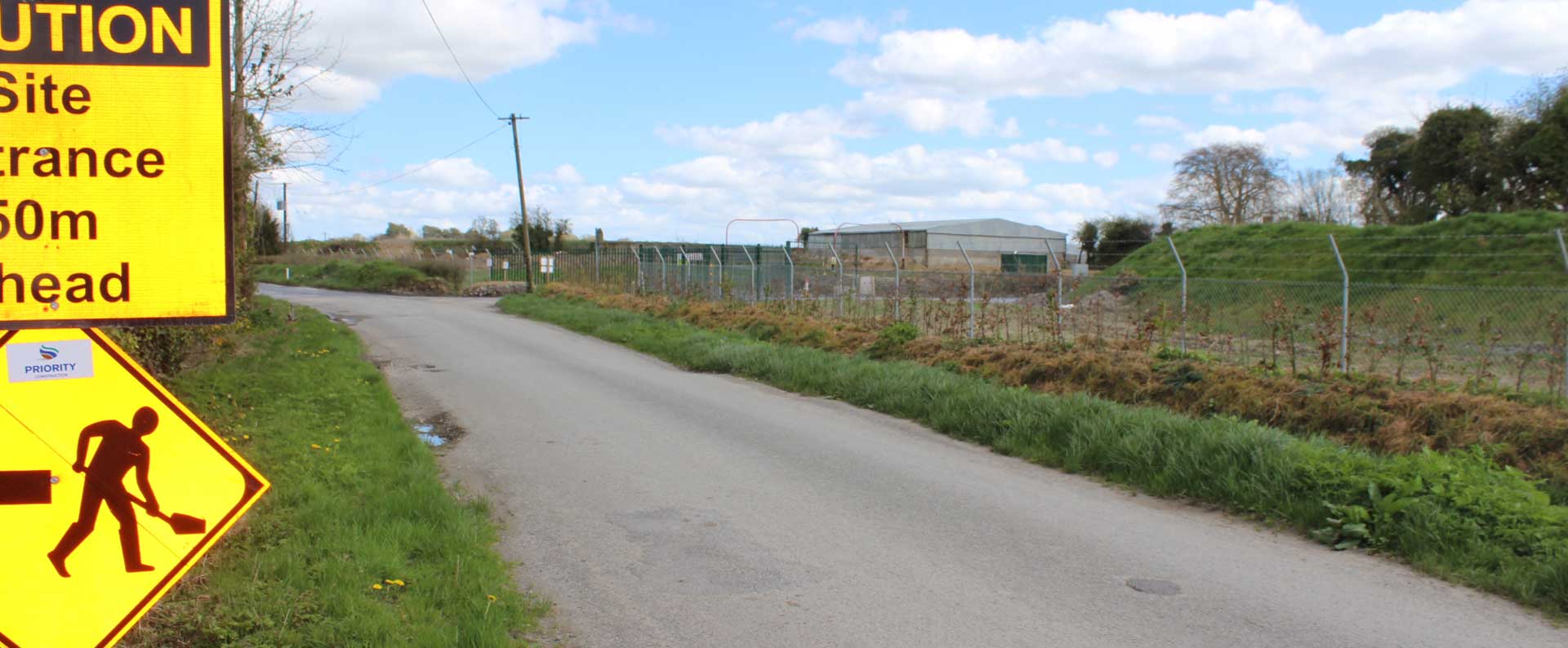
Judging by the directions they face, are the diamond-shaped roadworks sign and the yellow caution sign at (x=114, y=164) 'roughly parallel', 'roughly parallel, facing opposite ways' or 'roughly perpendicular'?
roughly parallel

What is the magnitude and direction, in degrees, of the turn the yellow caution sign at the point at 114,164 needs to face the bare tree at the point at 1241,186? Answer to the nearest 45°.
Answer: approximately 135° to its left

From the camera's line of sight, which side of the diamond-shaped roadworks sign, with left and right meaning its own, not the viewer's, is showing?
front

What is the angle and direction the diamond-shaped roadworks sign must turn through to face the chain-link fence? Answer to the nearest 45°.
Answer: approximately 135° to its left

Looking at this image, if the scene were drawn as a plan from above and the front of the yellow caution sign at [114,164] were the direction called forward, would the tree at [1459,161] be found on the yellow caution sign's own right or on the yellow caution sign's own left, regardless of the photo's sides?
on the yellow caution sign's own left

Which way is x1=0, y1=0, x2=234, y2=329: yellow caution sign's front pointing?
toward the camera

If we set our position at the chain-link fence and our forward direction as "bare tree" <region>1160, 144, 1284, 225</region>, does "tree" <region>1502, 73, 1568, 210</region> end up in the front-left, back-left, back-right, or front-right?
front-right

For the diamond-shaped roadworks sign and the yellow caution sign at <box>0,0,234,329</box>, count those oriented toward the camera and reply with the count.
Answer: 2

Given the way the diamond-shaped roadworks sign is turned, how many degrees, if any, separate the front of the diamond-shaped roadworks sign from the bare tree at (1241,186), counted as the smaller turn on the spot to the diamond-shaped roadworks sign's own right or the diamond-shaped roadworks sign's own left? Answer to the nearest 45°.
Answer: approximately 135° to the diamond-shaped roadworks sign's own left

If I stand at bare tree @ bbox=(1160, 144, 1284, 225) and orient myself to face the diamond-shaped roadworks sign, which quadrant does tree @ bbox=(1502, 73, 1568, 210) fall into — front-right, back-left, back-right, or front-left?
front-left
